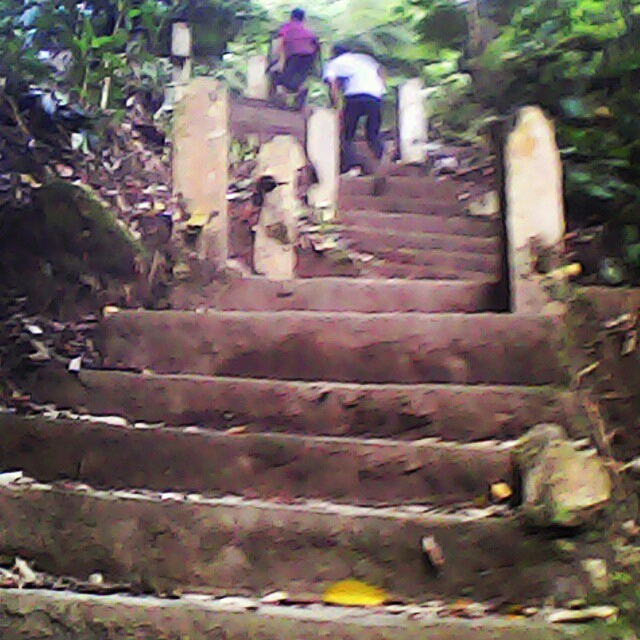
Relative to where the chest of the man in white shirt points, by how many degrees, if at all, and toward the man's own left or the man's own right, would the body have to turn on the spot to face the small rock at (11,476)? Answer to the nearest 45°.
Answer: approximately 135° to the man's own left

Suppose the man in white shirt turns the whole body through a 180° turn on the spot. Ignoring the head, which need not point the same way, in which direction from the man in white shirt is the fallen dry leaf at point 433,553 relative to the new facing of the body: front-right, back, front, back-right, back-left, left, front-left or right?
front-right

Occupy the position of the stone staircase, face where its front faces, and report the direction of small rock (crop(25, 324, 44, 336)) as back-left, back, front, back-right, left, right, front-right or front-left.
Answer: back-right

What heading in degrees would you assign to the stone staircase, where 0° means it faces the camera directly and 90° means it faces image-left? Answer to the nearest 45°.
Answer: approximately 0°

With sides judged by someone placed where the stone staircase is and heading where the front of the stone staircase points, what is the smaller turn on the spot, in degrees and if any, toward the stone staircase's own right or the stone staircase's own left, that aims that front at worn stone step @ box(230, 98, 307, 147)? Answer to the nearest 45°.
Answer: approximately 180°

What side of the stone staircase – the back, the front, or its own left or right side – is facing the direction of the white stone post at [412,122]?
back

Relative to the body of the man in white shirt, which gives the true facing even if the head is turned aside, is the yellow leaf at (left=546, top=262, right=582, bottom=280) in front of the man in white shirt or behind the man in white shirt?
behind

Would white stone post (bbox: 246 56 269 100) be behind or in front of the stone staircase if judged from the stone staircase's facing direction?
behind

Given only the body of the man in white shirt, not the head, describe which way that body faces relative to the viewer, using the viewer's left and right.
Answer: facing away from the viewer and to the left of the viewer

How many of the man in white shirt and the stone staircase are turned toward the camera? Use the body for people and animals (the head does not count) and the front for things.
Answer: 1

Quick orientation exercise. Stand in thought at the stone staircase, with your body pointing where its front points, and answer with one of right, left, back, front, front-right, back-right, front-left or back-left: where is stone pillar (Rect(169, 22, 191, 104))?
back
